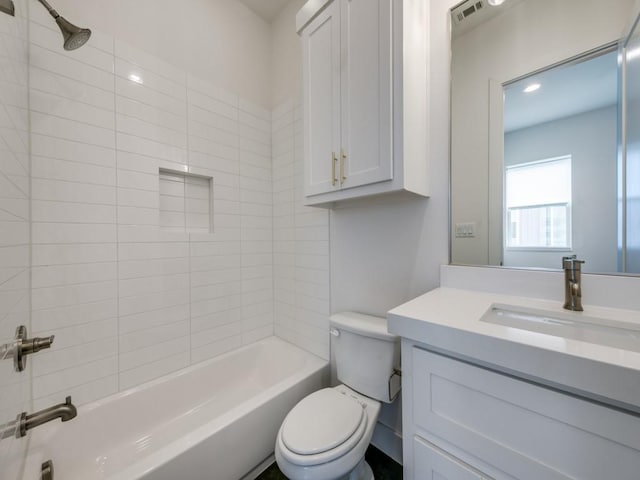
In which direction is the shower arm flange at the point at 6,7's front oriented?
to the viewer's right

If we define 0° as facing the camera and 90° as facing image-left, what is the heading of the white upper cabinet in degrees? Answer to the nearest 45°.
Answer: approximately 45°

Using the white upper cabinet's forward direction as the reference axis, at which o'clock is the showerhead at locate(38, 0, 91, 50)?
The showerhead is roughly at 1 o'clock from the white upper cabinet.

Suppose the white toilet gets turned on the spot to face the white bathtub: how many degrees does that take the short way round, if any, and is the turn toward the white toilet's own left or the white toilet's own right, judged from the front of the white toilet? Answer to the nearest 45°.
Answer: approximately 45° to the white toilet's own right

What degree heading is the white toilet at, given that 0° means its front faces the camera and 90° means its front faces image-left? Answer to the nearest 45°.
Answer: approximately 45°

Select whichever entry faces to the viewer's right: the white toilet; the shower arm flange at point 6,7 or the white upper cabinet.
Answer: the shower arm flange
